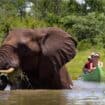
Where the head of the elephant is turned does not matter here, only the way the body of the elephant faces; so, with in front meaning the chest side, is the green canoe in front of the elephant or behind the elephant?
behind

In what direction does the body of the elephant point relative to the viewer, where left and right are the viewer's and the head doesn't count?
facing the viewer and to the left of the viewer
